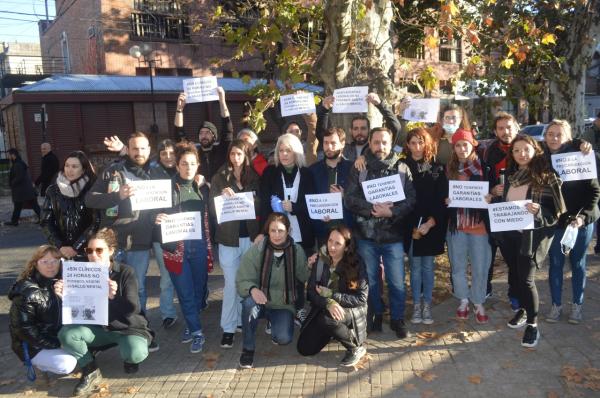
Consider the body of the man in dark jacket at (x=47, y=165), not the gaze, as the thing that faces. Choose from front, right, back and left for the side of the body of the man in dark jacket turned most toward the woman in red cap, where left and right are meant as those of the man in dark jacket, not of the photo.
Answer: left

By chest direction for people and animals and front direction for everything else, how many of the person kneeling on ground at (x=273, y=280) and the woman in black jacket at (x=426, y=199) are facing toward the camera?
2

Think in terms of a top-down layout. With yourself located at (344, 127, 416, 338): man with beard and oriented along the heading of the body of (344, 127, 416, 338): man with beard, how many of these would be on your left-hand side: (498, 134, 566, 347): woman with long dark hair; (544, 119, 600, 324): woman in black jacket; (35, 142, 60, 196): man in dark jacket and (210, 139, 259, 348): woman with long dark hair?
2

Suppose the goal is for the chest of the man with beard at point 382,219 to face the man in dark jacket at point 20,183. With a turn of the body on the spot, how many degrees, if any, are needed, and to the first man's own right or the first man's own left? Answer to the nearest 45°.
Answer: approximately 135° to the first man's own right

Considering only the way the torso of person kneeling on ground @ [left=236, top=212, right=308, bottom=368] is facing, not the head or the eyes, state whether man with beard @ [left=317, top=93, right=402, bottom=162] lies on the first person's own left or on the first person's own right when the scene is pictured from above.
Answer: on the first person's own left

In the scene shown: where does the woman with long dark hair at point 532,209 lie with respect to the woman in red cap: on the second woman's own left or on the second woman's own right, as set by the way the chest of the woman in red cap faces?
on the second woman's own left

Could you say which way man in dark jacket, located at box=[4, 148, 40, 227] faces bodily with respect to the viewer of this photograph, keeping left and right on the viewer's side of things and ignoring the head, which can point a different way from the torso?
facing to the left of the viewer
